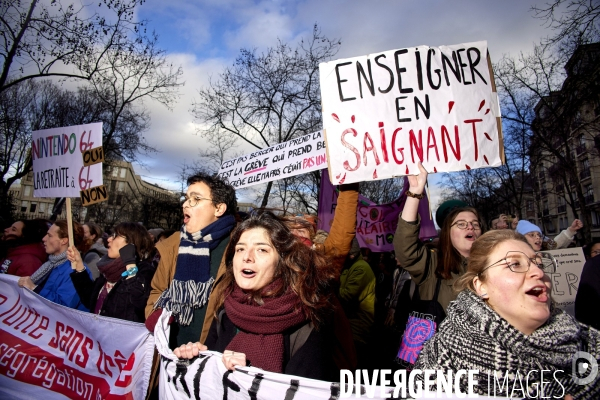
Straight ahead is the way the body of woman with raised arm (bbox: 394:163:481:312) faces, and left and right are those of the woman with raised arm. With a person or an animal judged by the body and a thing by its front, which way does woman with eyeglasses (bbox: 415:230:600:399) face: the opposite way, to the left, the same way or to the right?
the same way

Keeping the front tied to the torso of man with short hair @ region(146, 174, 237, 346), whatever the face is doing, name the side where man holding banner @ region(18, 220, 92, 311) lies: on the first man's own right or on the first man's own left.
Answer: on the first man's own right

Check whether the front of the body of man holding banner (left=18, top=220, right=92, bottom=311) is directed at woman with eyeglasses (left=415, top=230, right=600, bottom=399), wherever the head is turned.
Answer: no

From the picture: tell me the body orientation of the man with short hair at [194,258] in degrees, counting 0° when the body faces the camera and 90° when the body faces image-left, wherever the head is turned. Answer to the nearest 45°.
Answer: approximately 45°

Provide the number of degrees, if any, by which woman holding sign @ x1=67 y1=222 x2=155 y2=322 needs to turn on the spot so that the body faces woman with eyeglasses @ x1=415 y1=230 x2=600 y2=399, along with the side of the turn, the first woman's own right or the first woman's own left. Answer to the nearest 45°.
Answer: approximately 90° to the first woman's own left

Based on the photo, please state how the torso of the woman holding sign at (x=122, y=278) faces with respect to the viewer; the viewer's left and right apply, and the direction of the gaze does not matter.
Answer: facing the viewer and to the left of the viewer

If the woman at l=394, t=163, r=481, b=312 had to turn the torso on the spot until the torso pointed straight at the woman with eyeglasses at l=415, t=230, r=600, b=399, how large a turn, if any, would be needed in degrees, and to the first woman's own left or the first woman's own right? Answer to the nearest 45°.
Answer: approximately 45° to the first woman's own right

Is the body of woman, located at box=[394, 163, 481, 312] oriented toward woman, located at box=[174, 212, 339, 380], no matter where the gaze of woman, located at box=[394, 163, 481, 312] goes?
no

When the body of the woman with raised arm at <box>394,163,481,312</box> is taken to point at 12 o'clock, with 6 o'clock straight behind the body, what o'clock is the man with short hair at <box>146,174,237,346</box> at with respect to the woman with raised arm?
The man with short hair is roughly at 4 o'clock from the woman with raised arm.

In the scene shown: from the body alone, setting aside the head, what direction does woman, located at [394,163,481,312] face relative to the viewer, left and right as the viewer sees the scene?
facing the viewer and to the right of the viewer
